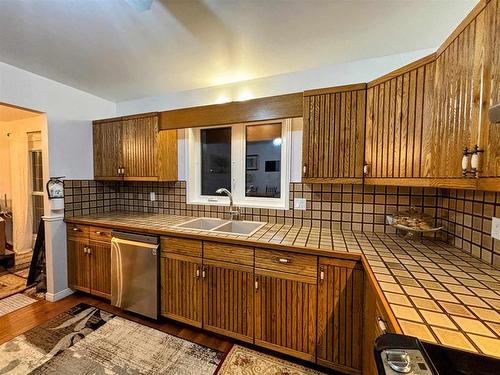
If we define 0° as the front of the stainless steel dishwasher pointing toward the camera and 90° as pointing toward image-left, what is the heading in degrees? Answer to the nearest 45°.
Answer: approximately 45°

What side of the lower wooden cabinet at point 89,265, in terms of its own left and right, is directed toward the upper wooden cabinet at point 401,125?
left

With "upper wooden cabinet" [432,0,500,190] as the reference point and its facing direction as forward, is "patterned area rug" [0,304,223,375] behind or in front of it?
in front

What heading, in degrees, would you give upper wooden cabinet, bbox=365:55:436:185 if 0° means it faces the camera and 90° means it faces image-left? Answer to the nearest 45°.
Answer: approximately 45°

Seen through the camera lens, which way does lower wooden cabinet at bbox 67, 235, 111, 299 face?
facing the viewer and to the left of the viewer

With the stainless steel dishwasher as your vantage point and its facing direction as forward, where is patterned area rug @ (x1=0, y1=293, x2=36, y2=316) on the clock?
The patterned area rug is roughly at 3 o'clock from the stainless steel dishwasher.

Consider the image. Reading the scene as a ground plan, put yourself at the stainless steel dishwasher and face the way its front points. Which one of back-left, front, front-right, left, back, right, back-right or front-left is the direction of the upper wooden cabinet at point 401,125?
left

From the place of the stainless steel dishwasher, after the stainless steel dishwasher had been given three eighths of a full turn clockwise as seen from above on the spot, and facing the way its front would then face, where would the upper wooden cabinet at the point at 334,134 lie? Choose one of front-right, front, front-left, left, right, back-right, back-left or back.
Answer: back-right

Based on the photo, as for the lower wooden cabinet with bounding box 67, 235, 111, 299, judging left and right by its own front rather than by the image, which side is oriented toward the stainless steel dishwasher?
left

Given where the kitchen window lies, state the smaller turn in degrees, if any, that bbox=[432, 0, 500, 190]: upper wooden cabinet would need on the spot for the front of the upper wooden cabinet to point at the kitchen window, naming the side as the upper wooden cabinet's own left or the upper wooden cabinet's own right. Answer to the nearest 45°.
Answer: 0° — it already faces it

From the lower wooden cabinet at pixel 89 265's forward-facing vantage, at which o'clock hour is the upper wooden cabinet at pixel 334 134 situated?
The upper wooden cabinet is roughly at 9 o'clock from the lower wooden cabinet.

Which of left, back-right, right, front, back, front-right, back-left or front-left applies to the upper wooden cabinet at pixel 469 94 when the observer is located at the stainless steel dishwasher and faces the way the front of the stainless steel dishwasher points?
left
